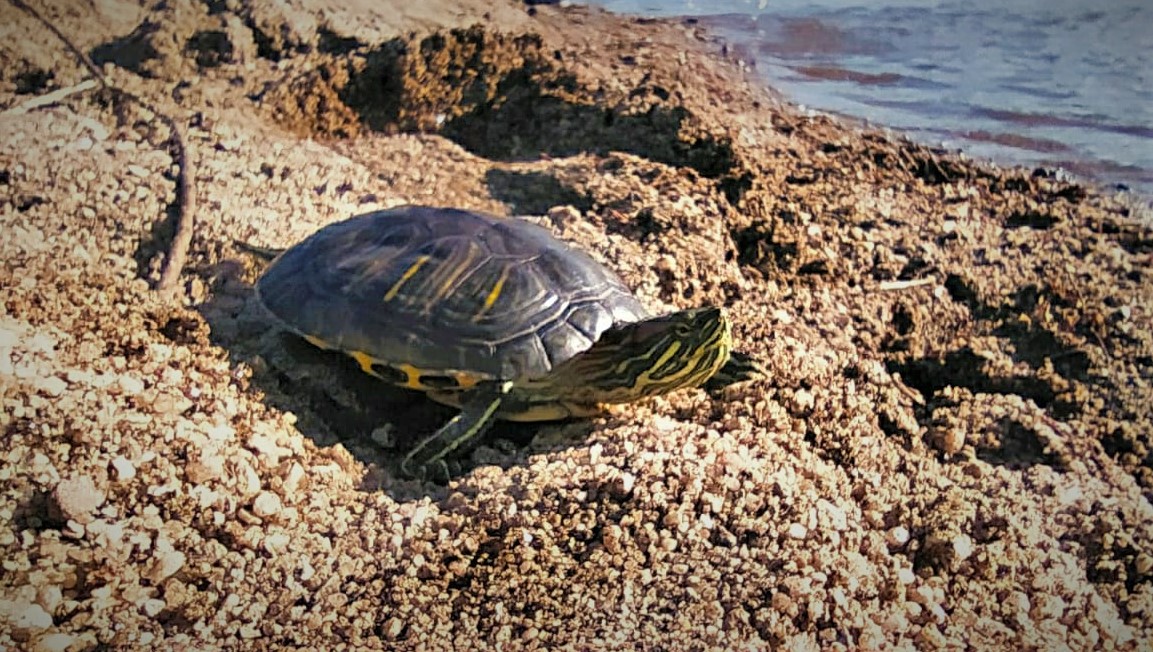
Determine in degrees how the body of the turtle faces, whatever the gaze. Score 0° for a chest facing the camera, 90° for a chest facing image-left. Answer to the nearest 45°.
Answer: approximately 315°

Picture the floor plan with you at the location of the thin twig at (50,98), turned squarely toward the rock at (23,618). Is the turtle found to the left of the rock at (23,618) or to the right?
left

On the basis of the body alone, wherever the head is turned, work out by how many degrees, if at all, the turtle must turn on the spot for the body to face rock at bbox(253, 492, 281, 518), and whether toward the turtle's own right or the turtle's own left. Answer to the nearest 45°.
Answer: approximately 90° to the turtle's own right

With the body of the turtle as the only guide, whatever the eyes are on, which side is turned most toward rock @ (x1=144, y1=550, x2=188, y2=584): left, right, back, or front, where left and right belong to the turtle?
right

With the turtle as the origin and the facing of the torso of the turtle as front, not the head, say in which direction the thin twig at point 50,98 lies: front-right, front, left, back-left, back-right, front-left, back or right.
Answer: back

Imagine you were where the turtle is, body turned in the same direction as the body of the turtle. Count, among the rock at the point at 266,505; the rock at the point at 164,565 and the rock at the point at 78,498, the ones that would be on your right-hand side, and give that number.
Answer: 3

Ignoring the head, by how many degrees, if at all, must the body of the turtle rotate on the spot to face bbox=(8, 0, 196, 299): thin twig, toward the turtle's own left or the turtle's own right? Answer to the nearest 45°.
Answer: approximately 180°

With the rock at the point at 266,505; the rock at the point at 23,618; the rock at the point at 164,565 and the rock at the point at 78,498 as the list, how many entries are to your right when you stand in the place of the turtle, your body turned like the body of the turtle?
4

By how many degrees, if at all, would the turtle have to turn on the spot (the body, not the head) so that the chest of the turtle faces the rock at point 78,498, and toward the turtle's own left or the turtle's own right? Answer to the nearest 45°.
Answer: approximately 90° to the turtle's own right
